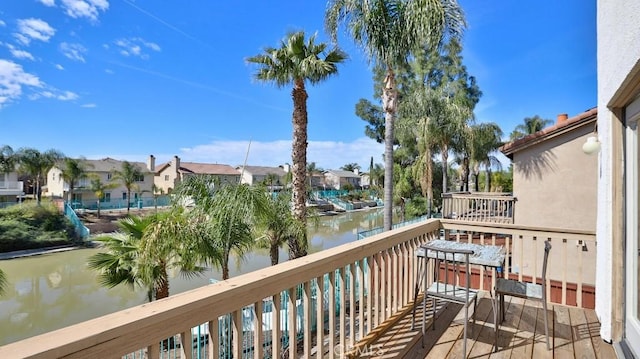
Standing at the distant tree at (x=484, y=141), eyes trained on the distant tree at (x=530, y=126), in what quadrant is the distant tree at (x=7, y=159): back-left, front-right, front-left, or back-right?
back-left

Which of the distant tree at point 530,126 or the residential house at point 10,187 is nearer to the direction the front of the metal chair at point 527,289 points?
the residential house

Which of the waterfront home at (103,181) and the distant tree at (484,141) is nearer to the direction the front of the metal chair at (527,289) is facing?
the waterfront home

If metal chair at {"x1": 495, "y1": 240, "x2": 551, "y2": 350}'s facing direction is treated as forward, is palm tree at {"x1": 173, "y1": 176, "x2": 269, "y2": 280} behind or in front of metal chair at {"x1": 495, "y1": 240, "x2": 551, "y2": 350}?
in front

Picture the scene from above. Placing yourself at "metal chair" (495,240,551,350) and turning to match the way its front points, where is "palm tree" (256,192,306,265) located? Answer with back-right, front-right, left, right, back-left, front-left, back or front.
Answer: front-right

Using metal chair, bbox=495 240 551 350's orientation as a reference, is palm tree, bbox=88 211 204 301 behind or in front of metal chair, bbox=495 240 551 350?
in front

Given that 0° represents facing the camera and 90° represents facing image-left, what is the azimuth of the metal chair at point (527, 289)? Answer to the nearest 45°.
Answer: approximately 90°

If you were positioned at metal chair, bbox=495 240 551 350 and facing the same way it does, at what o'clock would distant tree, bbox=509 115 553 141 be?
The distant tree is roughly at 3 o'clock from the metal chair.

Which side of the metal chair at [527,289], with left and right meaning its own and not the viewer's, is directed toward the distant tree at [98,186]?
front

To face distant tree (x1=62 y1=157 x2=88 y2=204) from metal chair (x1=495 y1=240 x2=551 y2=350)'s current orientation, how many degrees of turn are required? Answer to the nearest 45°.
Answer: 0° — it already faces it

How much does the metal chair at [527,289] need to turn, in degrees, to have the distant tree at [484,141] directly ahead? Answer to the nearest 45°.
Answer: approximately 90° to its right

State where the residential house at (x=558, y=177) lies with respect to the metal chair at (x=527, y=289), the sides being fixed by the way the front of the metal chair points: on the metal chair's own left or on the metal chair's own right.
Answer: on the metal chair's own right
